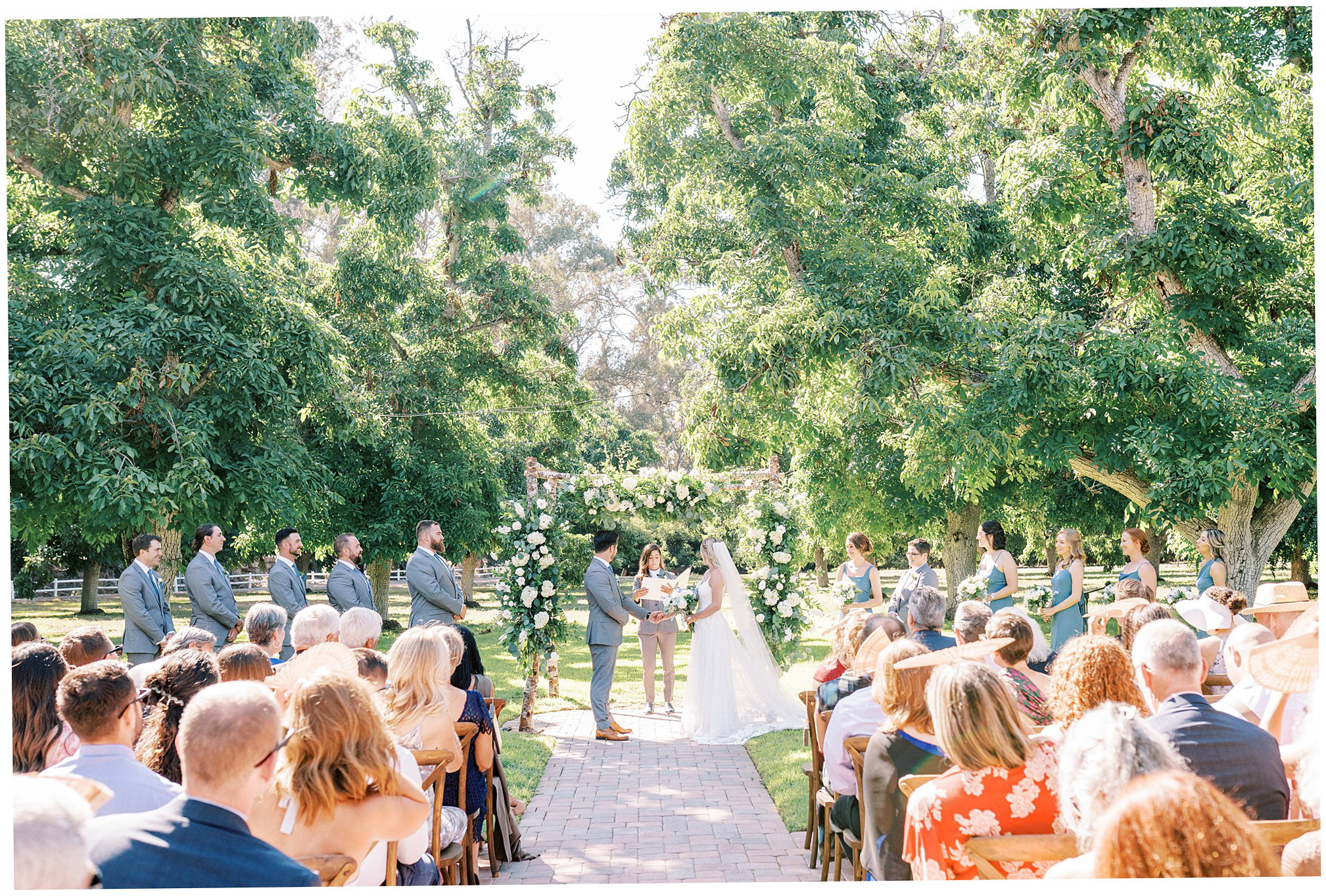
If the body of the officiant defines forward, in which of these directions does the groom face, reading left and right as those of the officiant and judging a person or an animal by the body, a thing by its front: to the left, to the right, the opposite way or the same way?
to the left

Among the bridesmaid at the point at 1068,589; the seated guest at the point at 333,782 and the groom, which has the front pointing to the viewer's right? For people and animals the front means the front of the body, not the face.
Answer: the groom

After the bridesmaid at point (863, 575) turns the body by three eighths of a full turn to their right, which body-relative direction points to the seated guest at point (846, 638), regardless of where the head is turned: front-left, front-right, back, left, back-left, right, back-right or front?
back

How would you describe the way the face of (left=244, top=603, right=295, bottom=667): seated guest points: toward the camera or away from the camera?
away from the camera

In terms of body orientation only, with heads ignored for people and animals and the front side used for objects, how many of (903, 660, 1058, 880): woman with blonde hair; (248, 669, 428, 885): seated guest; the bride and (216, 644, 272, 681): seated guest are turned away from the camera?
3

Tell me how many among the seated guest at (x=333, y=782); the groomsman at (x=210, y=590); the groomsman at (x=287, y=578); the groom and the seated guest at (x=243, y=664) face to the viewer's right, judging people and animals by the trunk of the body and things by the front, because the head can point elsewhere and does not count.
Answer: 3

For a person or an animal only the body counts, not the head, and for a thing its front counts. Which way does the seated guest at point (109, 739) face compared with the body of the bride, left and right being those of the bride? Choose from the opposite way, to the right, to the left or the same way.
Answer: to the right

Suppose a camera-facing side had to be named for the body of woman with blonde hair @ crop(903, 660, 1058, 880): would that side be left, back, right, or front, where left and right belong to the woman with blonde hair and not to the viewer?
back

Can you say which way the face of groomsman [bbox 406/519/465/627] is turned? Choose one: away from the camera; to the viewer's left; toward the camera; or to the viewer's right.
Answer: to the viewer's right

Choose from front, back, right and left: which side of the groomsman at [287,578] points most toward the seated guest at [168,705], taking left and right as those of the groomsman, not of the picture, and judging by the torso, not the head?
right

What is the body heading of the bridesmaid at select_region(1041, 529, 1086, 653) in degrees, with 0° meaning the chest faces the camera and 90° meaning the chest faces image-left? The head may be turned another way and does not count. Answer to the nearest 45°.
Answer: approximately 90°

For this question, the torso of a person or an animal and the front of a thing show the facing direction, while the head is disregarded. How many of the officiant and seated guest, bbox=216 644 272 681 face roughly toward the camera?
1

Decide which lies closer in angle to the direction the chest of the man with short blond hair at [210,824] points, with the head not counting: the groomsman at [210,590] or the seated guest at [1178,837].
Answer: the groomsman

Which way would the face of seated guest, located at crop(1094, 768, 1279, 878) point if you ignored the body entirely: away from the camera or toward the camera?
away from the camera

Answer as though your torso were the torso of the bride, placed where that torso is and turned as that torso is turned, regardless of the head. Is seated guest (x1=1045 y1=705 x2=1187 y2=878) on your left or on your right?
on your left

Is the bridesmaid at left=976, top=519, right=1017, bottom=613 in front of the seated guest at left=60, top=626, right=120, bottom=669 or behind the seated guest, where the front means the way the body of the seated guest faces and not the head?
in front

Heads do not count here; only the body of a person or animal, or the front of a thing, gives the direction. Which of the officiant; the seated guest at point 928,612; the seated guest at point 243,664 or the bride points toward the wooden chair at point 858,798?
the officiant
